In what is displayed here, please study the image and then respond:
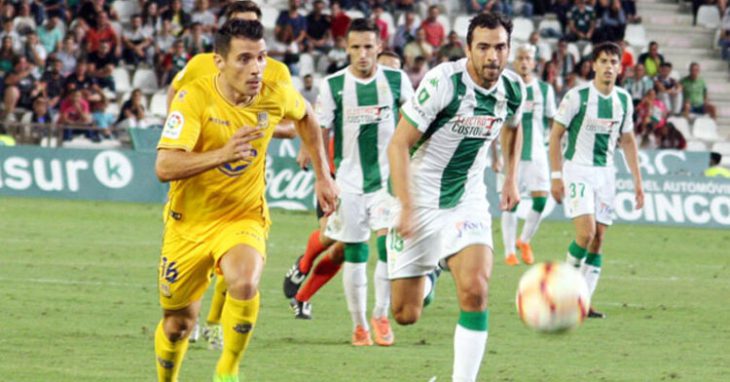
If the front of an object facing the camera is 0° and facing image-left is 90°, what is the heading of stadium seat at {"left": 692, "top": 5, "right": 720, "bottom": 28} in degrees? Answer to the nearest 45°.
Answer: approximately 0°

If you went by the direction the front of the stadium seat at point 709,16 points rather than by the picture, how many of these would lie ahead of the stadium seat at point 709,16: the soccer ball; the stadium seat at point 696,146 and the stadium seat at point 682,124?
3

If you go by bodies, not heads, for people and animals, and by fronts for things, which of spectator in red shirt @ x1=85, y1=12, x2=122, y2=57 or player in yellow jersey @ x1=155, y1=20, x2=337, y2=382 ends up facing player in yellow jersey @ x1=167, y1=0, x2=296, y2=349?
the spectator in red shirt

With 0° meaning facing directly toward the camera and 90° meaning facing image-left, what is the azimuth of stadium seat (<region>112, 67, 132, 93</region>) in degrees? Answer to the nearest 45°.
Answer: approximately 315°

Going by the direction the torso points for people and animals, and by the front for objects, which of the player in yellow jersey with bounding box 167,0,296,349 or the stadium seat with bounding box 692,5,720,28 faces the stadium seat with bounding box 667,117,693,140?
the stadium seat with bounding box 692,5,720,28

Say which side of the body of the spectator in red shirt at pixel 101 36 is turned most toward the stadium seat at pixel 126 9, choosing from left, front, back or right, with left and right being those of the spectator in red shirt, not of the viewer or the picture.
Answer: back

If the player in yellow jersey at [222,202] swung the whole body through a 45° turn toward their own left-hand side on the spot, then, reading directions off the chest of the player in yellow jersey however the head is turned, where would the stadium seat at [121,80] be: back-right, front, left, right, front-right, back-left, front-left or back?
left

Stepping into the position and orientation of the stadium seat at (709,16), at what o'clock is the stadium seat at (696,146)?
the stadium seat at (696,146) is roughly at 12 o'clock from the stadium seat at (709,16).

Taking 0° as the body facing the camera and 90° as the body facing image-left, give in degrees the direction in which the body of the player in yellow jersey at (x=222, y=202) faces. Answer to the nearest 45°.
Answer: approximately 315°

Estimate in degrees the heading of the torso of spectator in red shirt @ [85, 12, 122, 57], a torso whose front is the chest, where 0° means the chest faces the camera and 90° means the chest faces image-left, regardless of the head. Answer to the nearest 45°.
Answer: approximately 0°
